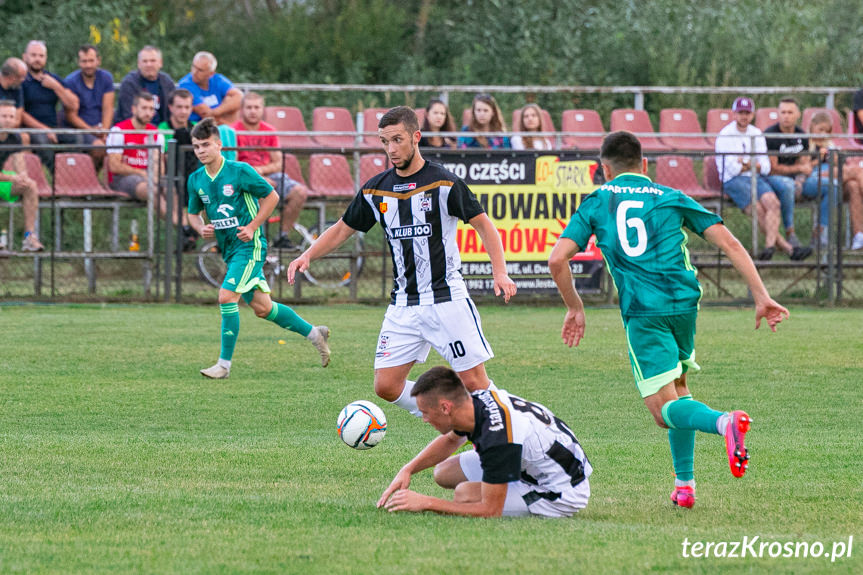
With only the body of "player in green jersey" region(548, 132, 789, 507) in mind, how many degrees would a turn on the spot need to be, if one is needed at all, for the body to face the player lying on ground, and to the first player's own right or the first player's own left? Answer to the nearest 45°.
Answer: approximately 135° to the first player's own left

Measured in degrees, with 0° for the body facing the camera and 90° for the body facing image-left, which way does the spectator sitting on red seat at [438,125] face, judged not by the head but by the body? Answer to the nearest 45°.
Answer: approximately 0°

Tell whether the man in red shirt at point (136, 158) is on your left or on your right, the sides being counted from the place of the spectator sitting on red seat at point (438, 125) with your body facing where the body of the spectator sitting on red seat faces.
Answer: on your right

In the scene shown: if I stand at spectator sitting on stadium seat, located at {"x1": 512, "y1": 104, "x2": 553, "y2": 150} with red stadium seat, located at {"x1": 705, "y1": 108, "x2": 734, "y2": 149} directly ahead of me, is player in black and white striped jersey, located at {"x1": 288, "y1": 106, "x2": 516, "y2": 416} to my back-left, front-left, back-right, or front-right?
back-right

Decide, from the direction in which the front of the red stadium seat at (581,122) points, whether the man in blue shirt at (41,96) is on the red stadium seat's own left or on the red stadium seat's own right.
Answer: on the red stadium seat's own right
